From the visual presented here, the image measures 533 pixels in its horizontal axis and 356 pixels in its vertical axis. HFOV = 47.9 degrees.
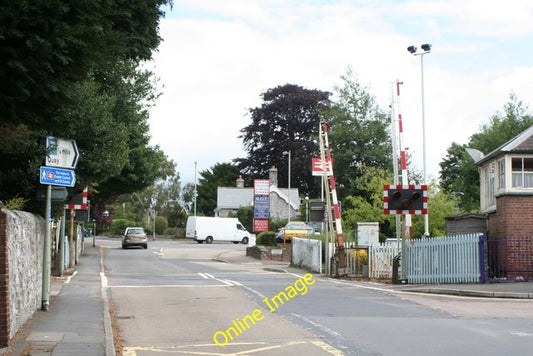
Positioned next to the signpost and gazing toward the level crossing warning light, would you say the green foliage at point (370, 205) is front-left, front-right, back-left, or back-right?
front-left

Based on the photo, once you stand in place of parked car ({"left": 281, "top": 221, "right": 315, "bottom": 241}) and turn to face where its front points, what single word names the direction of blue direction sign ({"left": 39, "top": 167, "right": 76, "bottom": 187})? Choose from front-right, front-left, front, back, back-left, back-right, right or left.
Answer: front

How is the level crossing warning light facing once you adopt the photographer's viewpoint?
facing the viewer

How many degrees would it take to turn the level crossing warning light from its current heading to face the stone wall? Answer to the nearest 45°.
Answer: approximately 45° to its right

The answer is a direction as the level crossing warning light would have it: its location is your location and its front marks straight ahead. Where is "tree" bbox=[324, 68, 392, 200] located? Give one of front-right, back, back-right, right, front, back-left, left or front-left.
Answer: back

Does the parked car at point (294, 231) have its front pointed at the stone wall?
no

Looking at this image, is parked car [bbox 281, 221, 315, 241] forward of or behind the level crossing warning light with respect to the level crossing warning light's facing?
behind

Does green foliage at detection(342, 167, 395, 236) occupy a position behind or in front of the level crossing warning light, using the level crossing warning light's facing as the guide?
behind

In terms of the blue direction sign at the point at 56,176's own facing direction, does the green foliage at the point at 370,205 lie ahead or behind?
behind

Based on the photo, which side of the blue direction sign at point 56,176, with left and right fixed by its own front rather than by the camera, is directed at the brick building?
left

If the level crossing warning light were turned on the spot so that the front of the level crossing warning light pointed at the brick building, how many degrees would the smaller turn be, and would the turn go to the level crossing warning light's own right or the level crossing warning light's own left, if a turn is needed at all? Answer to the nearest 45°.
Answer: approximately 135° to the level crossing warning light's own left

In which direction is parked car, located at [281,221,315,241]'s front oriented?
toward the camera

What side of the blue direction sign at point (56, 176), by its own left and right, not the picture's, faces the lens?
front
